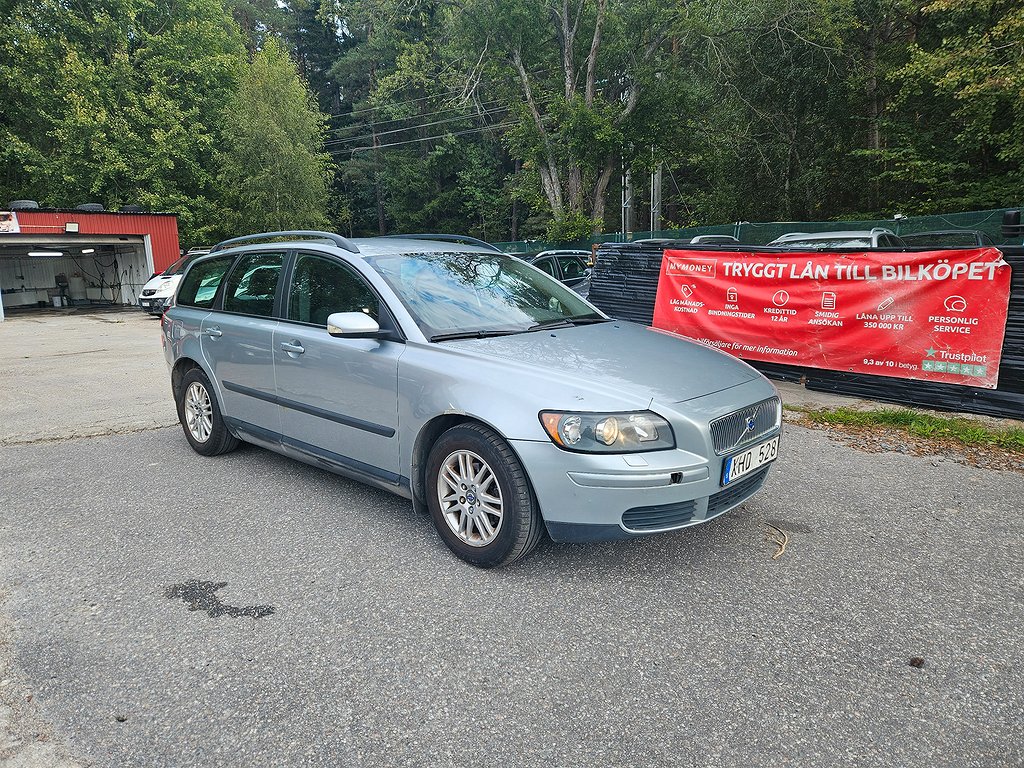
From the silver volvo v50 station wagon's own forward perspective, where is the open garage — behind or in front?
behind

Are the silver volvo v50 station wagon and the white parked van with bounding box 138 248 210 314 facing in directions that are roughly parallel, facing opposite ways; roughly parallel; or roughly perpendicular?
roughly perpendicular

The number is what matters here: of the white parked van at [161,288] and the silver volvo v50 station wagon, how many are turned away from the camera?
0

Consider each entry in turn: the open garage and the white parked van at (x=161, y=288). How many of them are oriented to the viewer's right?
0

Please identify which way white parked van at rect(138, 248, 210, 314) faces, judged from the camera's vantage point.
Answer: facing the viewer and to the left of the viewer

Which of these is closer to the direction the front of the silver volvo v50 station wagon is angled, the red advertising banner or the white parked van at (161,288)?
the red advertising banner

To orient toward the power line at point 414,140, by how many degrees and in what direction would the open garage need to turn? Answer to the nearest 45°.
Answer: approximately 135° to its left

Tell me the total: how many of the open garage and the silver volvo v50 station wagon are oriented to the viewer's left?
0

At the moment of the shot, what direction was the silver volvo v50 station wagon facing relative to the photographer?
facing the viewer and to the right of the viewer

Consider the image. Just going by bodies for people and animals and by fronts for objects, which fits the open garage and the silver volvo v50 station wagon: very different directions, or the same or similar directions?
same or similar directions

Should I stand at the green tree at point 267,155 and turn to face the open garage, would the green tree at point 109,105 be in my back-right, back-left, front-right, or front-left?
front-right

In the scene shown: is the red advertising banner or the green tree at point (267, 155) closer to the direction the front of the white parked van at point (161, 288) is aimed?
the red advertising banner

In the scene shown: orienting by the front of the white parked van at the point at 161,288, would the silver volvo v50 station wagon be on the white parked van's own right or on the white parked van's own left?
on the white parked van's own left

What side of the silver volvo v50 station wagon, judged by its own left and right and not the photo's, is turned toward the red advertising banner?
left

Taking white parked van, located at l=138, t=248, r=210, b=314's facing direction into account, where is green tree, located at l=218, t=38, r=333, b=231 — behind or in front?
behind

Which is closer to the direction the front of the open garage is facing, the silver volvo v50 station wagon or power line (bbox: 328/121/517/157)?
the silver volvo v50 station wagon

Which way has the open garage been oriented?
toward the camera
